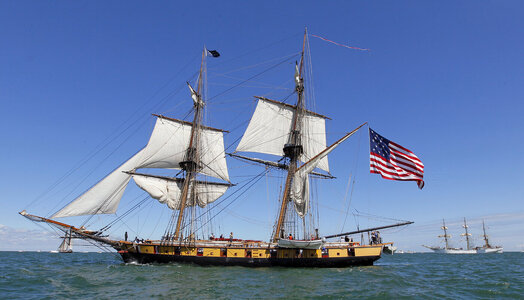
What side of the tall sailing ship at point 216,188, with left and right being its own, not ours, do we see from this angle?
left
